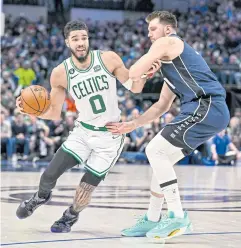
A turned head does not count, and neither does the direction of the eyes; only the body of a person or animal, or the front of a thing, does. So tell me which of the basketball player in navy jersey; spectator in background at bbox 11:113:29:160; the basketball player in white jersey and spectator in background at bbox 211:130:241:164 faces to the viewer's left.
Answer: the basketball player in navy jersey

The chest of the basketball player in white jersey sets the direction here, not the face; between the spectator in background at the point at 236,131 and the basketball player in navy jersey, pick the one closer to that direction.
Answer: the basketball player in navy jersey

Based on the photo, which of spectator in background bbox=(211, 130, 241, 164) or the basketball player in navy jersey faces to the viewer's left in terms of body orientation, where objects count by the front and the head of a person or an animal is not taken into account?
the basketball player in navy jersey

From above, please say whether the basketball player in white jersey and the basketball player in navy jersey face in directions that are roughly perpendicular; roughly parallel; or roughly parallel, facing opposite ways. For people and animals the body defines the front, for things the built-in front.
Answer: roughly perpendicular

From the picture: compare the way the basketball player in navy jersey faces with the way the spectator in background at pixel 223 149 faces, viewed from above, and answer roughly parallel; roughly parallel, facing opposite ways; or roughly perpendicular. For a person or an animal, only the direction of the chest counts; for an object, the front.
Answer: roughly perpendicular

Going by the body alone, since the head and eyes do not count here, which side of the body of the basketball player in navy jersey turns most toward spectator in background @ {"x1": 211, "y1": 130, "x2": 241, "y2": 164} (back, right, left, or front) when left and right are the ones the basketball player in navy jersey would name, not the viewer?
right

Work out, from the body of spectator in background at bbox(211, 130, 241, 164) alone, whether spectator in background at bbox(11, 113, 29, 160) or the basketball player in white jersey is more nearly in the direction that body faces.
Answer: the basketball player in white jersey

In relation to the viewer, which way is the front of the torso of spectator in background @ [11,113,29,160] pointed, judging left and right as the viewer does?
facing the viewer

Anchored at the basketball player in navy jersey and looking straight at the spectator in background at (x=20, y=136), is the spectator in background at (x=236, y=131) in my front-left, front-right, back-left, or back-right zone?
front-right

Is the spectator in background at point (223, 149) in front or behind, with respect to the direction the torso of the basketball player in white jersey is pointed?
behind

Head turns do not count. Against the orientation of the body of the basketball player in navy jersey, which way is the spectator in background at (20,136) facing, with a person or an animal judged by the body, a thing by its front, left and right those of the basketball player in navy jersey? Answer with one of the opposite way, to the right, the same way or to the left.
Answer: to the left

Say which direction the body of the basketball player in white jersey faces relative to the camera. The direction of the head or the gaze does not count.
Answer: toward the camera

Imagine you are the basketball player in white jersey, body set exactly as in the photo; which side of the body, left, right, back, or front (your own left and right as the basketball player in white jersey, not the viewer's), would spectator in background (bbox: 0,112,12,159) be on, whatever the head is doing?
back

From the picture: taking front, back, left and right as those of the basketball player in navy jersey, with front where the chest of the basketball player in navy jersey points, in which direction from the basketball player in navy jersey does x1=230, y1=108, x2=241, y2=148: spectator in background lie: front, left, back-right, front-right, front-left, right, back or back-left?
right

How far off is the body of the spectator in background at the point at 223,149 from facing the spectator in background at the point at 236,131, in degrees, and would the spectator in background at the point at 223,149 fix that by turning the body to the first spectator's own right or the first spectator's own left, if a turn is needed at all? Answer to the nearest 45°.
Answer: approximately 180°

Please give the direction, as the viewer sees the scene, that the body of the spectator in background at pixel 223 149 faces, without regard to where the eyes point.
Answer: toward the camera

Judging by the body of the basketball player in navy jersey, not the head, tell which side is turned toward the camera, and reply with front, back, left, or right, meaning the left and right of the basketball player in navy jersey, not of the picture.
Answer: left
